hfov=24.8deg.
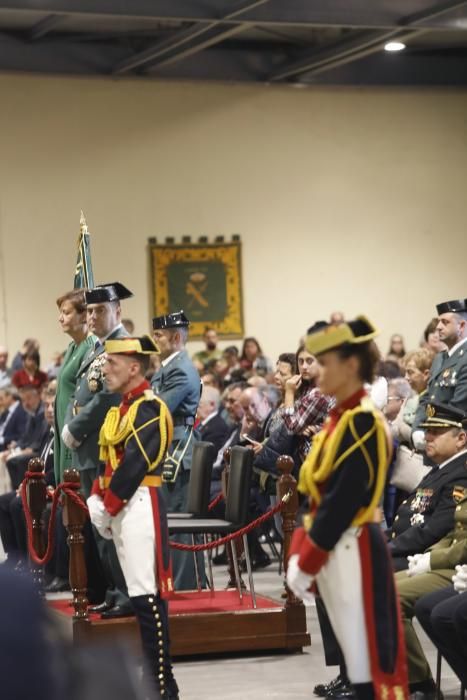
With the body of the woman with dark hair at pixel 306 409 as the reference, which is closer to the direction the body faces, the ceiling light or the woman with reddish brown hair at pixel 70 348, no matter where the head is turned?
the woman with reddish brown hair

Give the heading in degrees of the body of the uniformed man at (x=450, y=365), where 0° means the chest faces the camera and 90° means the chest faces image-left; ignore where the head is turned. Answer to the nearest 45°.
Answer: approximately 45°

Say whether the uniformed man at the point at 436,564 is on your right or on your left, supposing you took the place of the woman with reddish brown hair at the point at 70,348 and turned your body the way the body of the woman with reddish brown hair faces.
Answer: on your left

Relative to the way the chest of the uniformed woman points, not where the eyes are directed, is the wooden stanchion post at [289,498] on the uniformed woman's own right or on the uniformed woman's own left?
on the uniformed woman's own right

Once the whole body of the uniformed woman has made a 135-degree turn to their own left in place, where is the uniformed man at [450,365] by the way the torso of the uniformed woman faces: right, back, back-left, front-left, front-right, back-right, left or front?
back-left

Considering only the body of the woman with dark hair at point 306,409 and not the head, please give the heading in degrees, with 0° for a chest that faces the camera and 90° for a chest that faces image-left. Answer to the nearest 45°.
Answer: approximately 45°

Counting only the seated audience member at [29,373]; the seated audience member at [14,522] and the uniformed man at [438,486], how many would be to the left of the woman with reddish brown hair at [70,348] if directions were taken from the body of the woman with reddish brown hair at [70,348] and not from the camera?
1

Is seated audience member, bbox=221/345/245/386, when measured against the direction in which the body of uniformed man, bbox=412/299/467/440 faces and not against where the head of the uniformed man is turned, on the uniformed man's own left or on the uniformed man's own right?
on the uniformed man's own right

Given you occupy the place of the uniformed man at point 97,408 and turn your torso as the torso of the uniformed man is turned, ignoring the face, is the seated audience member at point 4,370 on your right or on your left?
on your right

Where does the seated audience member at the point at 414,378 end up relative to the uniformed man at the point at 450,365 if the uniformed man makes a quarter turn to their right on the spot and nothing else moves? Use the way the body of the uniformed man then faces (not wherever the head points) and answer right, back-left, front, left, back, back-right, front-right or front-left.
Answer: front-right

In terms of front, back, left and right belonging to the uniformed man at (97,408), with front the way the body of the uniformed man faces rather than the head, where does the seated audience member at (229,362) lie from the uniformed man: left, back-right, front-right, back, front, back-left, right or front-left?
back-right

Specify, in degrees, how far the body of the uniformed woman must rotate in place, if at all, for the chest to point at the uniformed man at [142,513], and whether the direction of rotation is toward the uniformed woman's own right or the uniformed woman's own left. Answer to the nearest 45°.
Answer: approximately 45° to the uniformed woman's own right
